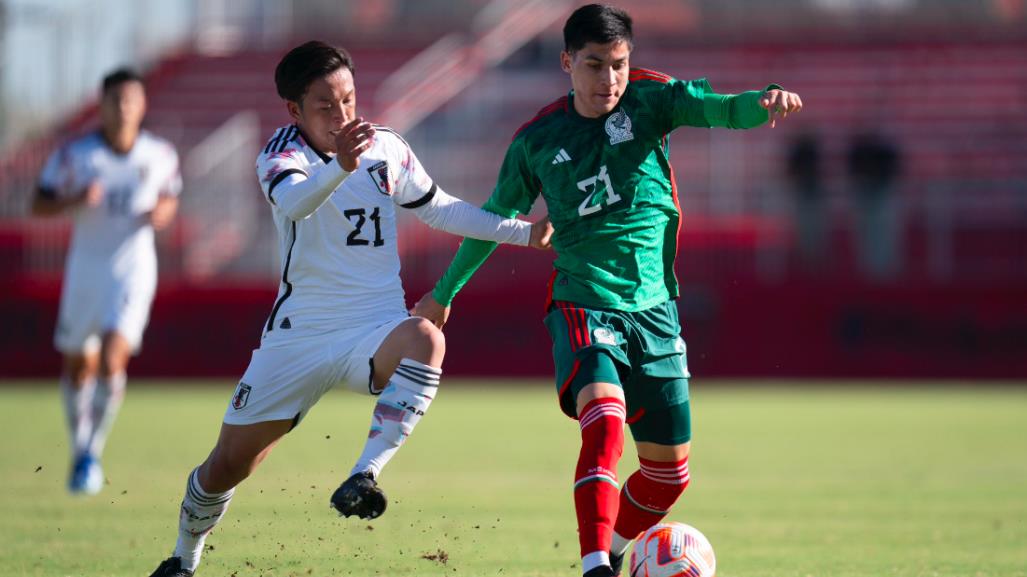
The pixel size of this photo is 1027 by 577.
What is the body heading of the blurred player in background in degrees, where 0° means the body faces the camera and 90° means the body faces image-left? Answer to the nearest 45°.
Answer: approximately 0°

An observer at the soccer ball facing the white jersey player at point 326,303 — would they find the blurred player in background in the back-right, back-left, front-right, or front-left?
front-right

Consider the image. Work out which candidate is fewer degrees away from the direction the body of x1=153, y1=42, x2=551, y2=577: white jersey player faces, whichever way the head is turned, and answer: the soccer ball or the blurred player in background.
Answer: the soccer ball

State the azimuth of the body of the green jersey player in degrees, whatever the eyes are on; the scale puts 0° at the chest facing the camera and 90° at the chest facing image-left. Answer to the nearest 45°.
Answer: approximately 0°

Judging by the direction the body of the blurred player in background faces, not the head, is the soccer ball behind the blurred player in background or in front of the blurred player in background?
in front

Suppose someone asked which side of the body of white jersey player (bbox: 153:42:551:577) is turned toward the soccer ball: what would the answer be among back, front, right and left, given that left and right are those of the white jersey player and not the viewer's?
front

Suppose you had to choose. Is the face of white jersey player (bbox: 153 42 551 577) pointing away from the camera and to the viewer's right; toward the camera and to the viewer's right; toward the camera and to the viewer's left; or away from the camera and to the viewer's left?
toward the camera and to the viewer's right

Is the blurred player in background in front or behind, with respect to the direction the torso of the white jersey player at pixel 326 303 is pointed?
behind

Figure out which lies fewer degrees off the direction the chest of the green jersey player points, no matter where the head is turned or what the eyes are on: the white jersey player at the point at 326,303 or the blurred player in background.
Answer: the white jersey player

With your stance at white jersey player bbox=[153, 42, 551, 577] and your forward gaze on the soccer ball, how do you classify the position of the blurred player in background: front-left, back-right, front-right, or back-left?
back-left
